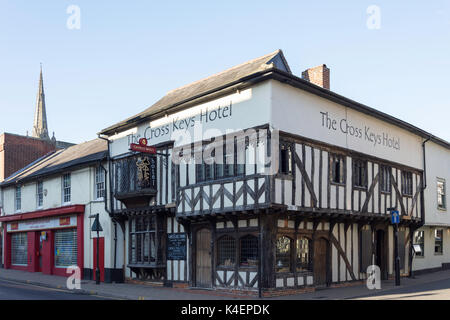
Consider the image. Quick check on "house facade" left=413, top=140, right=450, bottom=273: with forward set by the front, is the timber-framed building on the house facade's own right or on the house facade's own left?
on the house facade's own right

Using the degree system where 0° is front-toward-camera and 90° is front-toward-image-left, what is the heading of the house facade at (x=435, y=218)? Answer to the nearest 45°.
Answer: approximately 315°
